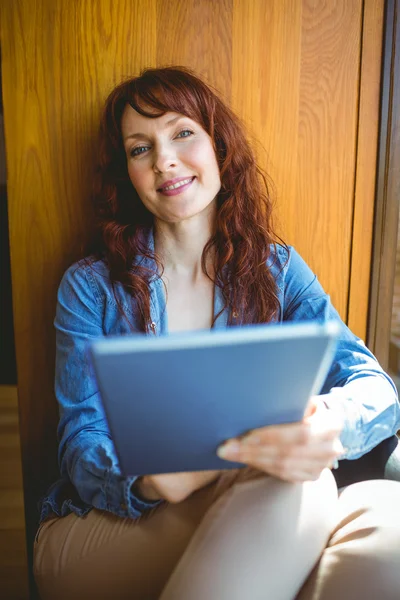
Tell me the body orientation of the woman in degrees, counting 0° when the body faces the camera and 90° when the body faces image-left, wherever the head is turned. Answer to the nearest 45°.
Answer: approximately 0°
